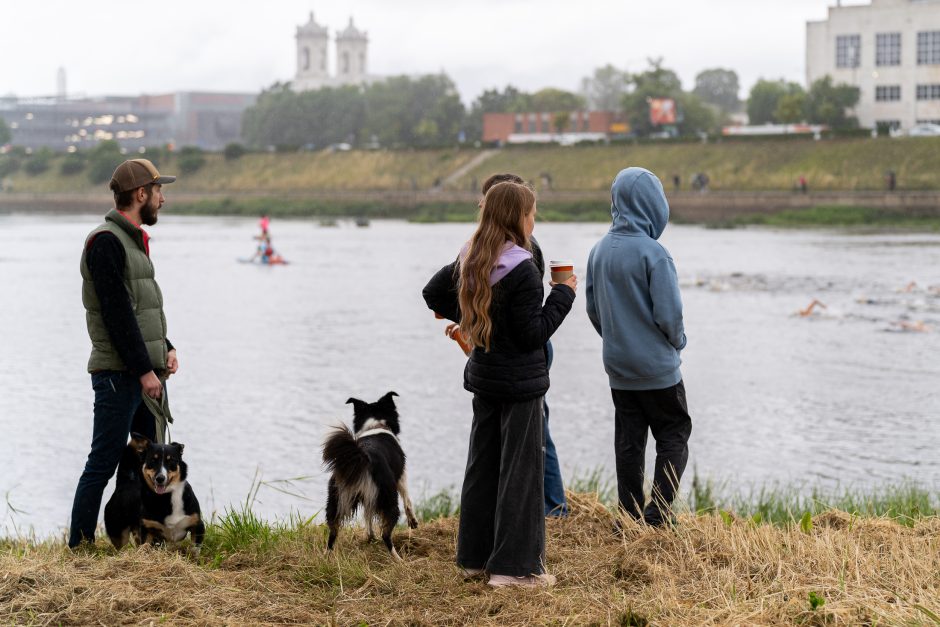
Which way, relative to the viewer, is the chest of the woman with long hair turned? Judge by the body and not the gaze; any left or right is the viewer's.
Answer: facing away from the viewer and to the right of the viewer

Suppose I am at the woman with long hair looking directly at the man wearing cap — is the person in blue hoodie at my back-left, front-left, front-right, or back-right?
back-right

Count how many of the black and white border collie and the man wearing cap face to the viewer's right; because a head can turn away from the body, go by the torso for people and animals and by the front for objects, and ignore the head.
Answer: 1

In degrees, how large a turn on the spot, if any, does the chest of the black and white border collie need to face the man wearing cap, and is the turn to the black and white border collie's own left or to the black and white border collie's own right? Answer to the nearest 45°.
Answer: approximately 90° to the black and white border collie's own left

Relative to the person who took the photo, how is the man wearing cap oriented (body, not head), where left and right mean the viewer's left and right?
facing to the right of the viewer

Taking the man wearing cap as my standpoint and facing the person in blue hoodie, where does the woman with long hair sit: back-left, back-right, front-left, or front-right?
front-right

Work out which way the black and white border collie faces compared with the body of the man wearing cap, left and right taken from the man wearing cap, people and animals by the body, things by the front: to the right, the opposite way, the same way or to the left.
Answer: to the left

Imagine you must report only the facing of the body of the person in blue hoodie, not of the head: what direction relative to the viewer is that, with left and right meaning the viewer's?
facing away from the viewer and to the right of the viewer

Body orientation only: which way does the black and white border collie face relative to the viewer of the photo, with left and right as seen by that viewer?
facing away from the viewer

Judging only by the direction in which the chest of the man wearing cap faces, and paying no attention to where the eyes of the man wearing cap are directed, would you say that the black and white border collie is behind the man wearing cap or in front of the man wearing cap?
in front

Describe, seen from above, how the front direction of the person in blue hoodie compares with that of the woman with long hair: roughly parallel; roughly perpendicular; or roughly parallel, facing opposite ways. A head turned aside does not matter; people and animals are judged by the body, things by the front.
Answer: roughly parallel

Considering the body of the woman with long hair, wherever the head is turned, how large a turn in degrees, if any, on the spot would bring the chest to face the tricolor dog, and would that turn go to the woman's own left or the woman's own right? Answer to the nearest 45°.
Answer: approximately 135° to the woman's own left

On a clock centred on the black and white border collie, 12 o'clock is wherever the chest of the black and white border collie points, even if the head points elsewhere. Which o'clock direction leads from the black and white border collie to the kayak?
The kayak is roughly at 12 o'clock from the black and white border collie.

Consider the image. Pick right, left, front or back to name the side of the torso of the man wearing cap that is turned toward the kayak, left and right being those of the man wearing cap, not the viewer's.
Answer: left

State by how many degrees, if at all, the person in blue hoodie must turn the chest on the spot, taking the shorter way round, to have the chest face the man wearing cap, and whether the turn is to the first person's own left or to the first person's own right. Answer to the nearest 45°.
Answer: approximately 135° to the first person's own left

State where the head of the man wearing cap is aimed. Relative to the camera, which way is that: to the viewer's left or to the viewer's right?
to the viewer's right
